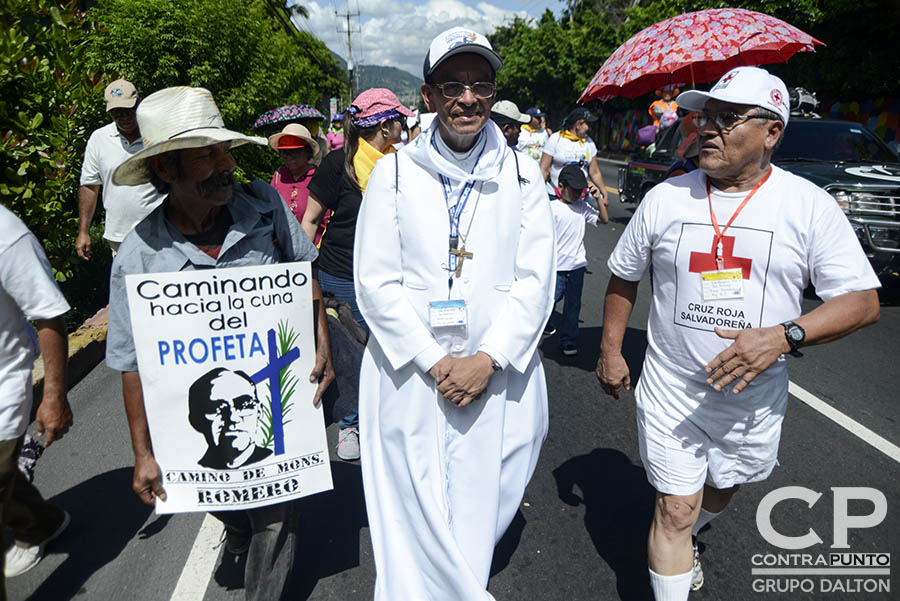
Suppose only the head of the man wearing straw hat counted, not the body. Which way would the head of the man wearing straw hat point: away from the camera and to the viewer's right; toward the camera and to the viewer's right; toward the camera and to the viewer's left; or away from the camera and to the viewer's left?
toward the camera and to the viewer's right

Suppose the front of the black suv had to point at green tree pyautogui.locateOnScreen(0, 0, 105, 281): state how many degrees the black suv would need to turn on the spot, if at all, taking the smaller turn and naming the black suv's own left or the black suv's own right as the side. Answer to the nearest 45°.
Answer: approximately 90° to the black suv's own right

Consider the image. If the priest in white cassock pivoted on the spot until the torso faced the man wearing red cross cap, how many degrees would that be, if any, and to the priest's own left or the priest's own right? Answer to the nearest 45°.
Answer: approximately 90° to the priest's own left

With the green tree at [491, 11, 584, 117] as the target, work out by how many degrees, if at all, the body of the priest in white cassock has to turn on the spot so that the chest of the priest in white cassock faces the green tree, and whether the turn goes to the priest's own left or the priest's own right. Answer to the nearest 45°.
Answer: approximately 180°

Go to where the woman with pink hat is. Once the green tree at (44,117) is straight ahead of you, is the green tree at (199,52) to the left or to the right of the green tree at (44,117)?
right

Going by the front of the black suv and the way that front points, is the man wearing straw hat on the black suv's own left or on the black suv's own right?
on the black suv's own right

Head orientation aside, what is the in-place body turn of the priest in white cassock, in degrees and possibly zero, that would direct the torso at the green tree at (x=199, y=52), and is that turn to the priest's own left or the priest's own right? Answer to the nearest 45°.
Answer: approximately 135° to the priest's own right

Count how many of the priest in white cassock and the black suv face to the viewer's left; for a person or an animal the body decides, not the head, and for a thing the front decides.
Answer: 0
